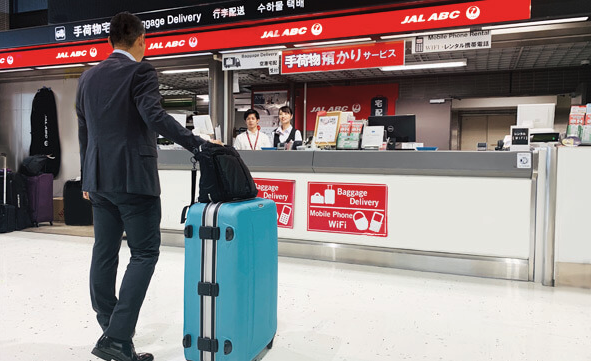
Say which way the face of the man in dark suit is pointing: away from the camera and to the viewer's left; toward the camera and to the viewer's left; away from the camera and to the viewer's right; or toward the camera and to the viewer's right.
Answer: away from the camera and to the viewer's right

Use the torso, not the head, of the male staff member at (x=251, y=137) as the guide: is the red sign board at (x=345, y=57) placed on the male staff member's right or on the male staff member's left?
on the male staff member's left

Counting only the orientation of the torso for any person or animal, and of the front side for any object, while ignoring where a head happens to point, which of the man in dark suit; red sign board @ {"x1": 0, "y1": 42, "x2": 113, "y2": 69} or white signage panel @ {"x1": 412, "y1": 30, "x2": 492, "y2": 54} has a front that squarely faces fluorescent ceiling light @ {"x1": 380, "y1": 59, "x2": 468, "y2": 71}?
the man in dark suit

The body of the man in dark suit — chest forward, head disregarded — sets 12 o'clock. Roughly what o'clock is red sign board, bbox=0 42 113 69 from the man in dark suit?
The red sign board is roughly at 10 o'clock from the man in dark suit.

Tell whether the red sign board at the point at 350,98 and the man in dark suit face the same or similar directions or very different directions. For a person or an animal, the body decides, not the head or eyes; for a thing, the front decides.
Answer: very different directions

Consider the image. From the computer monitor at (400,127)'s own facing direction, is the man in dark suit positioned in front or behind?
behind

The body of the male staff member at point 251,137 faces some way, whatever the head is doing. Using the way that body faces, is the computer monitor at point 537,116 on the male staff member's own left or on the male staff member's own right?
on the male staff member's own left
